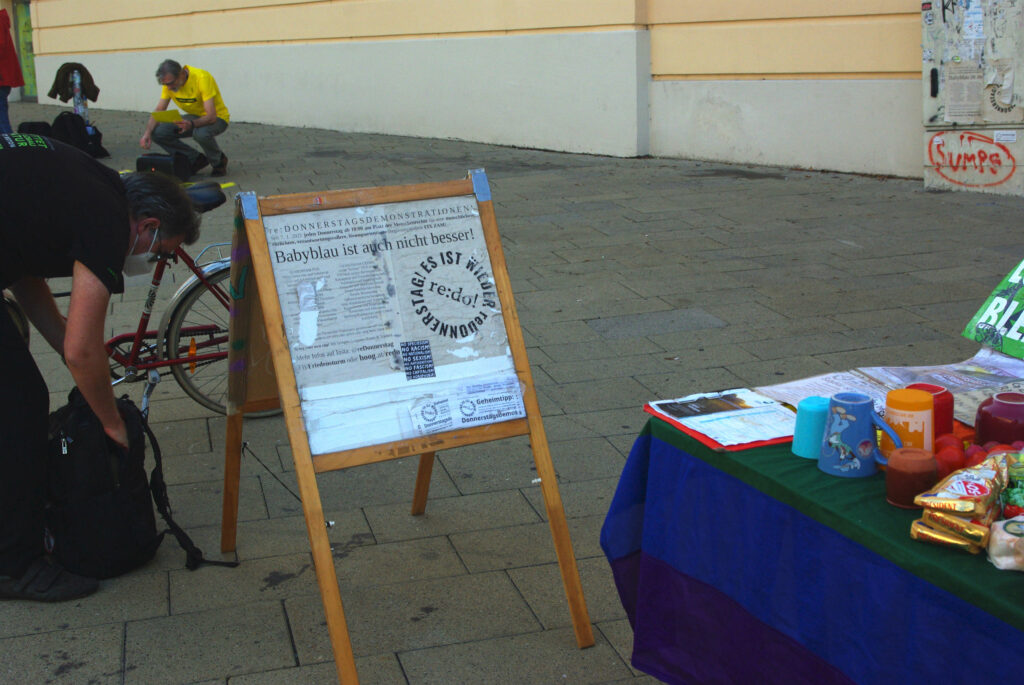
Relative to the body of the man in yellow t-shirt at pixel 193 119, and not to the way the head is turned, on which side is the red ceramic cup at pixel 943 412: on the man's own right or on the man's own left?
on the man's own left

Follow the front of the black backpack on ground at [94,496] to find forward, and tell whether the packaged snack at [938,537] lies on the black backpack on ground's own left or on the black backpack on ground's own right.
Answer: on the black backpack on ground's own left

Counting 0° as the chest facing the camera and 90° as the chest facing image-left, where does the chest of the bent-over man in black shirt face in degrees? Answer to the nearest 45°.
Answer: approximately 270°

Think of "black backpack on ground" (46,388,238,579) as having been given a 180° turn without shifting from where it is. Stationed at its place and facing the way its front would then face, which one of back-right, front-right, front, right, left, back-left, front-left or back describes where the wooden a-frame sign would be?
front-right

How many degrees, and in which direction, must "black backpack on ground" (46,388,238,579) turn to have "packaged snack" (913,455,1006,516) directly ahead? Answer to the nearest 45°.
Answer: approximately 135° to its left

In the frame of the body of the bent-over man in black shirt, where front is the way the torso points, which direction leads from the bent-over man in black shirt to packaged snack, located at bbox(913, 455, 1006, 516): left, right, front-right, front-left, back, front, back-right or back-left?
front-right

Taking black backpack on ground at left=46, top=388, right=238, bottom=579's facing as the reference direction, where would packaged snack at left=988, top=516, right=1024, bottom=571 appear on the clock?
The packaged snack is roughly at 8 o'clock from the black backpack on ground.

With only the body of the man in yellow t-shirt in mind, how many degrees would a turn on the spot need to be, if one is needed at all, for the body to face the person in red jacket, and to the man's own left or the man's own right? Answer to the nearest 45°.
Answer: approximately 90° to the man's own right

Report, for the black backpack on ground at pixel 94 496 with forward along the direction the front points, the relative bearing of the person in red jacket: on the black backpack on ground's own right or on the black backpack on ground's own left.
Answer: on the black backpack on ground's own right

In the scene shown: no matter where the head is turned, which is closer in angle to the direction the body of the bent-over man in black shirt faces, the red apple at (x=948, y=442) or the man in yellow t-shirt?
the red apple

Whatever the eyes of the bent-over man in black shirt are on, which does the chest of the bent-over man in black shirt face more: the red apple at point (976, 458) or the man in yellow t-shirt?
the red apple
